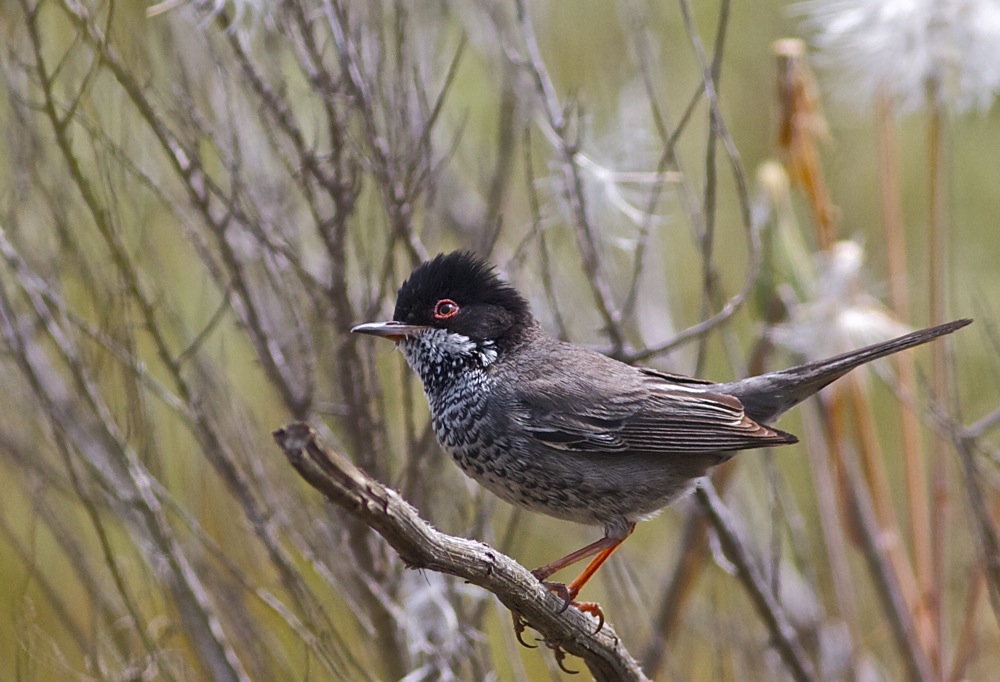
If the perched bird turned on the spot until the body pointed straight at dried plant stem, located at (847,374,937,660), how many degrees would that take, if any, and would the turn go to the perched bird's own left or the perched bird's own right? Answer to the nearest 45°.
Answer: approximately 135° to the perched bird's own right

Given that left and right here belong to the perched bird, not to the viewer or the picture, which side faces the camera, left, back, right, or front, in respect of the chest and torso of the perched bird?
left

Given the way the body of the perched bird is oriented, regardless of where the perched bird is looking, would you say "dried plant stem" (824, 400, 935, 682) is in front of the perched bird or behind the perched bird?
behind

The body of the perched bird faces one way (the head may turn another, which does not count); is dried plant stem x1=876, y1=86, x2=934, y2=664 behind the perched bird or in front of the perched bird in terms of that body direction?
behind

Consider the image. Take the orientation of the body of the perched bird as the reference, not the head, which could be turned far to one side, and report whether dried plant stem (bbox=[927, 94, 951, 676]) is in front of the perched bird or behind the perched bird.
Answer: behind
